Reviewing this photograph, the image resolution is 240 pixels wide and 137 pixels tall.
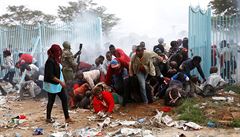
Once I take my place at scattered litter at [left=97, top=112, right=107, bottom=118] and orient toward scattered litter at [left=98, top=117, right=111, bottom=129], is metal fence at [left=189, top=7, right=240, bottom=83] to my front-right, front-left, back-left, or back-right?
back-left

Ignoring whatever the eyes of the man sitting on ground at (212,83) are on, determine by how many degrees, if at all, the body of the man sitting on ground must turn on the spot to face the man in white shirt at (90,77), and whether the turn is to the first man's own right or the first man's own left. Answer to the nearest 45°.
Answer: approximately 45° to the first man's own right

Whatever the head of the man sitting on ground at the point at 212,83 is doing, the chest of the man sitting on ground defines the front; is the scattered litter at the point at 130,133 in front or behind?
in front

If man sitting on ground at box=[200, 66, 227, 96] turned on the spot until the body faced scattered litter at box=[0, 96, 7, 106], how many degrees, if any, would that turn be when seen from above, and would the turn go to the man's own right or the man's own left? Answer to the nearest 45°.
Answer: approximately 45° to the man's own right
